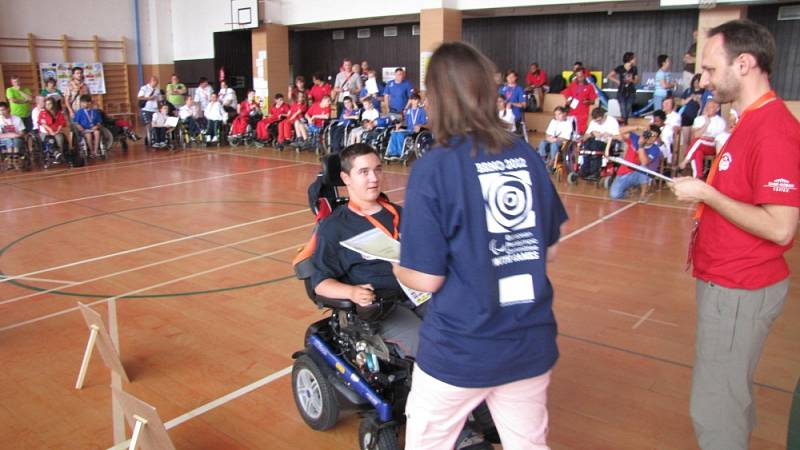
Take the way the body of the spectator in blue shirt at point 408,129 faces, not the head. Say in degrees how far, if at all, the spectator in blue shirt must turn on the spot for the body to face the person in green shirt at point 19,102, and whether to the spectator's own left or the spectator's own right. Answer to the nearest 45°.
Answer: approximately 45° to the spectator's own right

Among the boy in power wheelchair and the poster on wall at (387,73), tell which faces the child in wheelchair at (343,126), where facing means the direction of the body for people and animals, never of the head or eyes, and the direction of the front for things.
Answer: the poster on wall

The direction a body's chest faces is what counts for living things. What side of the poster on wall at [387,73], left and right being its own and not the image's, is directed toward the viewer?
front

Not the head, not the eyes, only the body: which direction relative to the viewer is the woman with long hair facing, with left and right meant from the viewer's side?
facing away from the viewer and to the left of the viewer

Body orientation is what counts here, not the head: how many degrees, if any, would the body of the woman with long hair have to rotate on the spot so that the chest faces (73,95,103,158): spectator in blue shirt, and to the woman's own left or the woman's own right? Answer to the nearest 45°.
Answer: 0° — they already face them

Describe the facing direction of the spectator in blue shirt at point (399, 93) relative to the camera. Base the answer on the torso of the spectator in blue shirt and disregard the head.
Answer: toward the camera

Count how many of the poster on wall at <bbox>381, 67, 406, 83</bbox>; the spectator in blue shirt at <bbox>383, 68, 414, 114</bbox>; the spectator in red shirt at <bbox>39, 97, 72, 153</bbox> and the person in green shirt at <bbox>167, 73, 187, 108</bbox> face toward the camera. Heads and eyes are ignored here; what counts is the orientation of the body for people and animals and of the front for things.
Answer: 4

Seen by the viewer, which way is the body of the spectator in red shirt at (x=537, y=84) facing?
toward the camera

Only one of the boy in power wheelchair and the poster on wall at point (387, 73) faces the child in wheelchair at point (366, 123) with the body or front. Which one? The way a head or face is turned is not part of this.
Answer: the poster on wall

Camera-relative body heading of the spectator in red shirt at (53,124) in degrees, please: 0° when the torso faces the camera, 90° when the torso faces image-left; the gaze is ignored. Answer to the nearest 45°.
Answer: approximately 0°

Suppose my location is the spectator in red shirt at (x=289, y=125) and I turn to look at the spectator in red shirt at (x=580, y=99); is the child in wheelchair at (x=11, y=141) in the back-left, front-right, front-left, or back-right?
back-right

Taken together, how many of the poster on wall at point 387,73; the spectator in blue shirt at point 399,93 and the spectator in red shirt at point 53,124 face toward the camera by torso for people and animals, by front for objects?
3

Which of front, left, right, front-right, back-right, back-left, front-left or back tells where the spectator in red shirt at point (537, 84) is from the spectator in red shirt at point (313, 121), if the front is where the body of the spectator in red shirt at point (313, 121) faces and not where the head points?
back-left

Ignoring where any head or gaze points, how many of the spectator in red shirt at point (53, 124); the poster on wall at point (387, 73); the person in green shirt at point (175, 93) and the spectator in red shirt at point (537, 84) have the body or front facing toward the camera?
4
